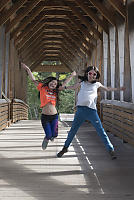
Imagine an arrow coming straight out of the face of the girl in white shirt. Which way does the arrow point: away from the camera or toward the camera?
toward the camera

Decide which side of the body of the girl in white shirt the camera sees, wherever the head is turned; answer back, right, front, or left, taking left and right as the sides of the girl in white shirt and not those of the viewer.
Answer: front

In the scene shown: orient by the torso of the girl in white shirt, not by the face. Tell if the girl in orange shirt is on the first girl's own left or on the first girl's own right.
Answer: on the first girl's own right
